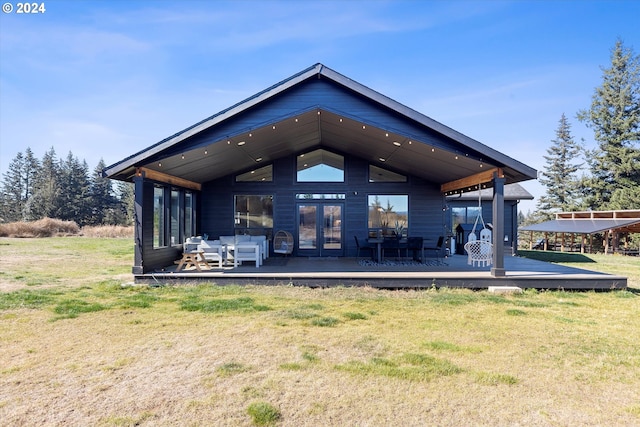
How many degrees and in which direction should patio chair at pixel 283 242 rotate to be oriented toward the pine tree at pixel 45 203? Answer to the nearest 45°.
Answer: approximately 90° to its right

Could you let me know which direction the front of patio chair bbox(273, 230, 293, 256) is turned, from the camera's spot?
facing the viewer and to the left of the viewer

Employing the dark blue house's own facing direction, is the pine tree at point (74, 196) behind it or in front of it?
behind

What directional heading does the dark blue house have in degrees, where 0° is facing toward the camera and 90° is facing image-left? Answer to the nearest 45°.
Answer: approximately 0°

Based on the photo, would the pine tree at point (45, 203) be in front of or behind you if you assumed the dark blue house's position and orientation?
behind

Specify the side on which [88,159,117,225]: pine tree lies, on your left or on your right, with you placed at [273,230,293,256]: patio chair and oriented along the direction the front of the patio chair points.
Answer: on your right

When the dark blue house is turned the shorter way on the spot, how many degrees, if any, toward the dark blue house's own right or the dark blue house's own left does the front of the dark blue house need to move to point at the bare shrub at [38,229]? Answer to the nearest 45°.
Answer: approximately 135° to the dark blue house's own right

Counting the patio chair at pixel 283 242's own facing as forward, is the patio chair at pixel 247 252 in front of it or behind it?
in front
